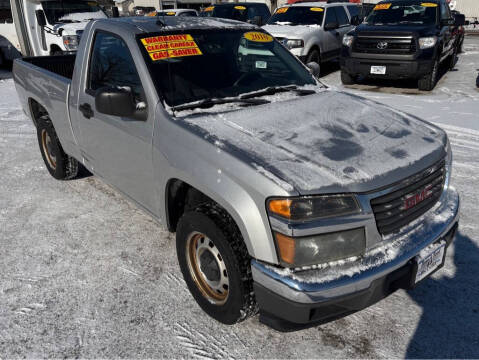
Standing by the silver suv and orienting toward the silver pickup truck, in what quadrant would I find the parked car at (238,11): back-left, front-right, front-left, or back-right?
back-right

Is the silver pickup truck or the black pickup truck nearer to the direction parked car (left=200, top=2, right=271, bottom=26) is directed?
the silver pickup truck

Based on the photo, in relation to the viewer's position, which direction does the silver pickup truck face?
facing the viewer and to the right of the viewer

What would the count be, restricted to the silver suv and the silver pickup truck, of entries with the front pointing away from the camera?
0

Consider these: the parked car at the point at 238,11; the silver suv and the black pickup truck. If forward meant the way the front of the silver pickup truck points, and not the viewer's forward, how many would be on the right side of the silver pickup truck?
0

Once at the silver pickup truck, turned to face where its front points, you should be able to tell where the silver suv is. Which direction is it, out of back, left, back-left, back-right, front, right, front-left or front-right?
back-left

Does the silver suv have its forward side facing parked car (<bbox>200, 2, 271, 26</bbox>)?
no

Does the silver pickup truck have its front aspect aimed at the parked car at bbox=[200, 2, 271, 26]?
no

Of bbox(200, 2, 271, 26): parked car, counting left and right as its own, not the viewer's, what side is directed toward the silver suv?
left

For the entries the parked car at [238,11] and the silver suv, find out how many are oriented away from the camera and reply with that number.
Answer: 0

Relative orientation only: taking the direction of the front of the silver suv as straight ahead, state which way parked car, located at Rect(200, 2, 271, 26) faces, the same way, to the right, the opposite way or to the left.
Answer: the same way

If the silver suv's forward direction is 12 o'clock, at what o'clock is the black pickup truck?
The black pickup truck is roughly at 9 o'clock from the silver suv.

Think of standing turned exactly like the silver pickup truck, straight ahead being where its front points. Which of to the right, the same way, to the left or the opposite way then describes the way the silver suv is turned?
to the right

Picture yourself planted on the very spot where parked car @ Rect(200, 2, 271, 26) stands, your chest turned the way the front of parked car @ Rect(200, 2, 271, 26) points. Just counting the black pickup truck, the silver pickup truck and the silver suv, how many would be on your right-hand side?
0

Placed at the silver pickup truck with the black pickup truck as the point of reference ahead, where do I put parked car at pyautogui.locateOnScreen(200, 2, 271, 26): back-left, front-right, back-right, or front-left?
front-left

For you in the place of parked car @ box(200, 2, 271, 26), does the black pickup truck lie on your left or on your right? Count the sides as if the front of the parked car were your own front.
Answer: on your left
